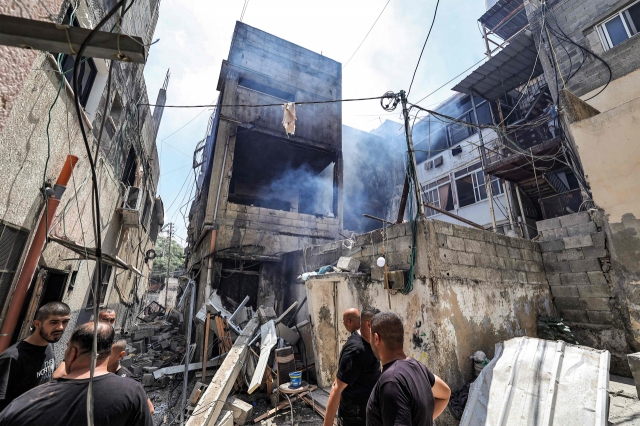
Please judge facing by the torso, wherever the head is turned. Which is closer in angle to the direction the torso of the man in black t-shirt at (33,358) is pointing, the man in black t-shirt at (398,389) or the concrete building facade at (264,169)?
the man in black t-shirt

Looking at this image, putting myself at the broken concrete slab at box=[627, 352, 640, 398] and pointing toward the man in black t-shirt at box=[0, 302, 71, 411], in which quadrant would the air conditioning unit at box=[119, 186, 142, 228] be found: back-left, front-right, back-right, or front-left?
front-right

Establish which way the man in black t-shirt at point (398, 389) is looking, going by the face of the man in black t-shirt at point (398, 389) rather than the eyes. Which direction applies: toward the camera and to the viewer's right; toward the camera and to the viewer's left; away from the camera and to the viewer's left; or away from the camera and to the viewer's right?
away from the camera and to the viewer's left

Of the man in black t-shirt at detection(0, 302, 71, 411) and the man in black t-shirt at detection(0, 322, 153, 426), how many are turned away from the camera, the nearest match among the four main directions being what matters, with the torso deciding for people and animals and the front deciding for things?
1

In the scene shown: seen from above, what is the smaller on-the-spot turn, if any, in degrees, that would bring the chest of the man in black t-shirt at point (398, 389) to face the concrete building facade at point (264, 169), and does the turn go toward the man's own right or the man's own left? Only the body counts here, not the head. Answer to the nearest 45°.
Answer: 0° — they already face it

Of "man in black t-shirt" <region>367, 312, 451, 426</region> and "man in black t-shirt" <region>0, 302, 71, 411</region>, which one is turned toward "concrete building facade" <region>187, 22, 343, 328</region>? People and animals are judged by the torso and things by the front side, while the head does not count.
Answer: "man in black t-shirt" <region>367, 312, 451, 426</region>

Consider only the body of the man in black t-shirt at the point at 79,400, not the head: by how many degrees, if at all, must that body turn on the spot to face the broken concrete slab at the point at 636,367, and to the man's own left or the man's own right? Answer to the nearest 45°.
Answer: approximately 90° to the man's own right

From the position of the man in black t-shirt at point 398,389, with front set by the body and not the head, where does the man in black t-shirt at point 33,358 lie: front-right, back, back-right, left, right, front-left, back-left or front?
front-left

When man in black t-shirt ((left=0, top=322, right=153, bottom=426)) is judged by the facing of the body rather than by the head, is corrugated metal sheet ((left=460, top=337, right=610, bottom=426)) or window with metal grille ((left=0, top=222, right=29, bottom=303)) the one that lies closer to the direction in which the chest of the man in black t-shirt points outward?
the window with metal grille

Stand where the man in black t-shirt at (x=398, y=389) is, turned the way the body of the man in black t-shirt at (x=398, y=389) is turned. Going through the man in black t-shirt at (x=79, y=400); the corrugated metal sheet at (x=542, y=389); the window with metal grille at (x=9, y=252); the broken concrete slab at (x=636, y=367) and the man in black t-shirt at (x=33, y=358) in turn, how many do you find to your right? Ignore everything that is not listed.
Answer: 2

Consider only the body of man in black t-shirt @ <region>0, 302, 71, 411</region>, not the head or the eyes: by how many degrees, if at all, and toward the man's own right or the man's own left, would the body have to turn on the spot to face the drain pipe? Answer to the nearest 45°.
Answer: approximately 135° to the man's own left

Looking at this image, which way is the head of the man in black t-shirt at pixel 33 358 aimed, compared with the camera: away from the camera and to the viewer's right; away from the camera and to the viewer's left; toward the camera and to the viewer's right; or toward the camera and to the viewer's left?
toward the camera and to the viewer's right

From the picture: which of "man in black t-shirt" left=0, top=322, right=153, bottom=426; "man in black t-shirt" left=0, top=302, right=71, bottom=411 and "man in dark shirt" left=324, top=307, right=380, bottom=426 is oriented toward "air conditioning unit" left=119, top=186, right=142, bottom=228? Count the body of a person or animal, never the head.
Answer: "man in black t-shirt" left=0, top=322, right=153, bottom=426

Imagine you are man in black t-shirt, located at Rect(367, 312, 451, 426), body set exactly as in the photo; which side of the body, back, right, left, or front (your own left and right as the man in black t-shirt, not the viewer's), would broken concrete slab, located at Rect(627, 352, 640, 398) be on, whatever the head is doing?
right

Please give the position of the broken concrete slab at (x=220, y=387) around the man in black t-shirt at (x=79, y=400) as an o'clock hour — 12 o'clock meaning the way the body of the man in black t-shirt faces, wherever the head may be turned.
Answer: The broken concrete slab is roughly at 1 o'clock from the man in black t-shirt.

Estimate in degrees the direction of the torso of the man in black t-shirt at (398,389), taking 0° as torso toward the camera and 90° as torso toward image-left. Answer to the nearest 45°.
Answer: approximately 135°

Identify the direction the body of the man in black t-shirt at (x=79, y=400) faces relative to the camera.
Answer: away from the camera
